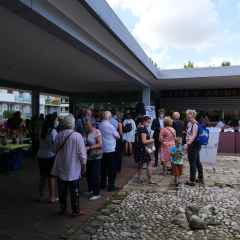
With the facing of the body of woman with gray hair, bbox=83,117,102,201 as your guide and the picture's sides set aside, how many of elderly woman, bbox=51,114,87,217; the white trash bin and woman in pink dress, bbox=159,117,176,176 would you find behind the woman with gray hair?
2

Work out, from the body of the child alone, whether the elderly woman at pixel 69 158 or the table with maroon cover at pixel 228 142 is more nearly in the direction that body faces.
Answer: the elderly woman

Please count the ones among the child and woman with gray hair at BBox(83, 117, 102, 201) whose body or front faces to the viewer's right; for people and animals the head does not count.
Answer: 0

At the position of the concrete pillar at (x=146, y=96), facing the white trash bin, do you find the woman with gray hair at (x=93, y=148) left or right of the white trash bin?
right

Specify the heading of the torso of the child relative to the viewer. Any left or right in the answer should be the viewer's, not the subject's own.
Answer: facing the viewer

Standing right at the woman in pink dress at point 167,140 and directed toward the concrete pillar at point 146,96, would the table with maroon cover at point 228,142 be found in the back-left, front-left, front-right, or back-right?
front-right

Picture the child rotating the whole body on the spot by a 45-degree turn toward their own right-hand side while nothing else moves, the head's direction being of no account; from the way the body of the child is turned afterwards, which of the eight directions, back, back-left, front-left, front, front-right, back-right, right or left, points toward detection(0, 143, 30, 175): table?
front-right

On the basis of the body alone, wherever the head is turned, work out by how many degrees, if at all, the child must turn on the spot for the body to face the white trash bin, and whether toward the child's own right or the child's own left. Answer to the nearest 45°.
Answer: approximately 180°

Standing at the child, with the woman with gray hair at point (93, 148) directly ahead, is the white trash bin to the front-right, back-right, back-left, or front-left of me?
back-right

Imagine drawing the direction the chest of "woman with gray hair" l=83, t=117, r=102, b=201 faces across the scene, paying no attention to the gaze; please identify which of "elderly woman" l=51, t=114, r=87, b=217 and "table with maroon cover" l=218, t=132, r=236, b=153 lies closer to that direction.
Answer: the elderly woman
